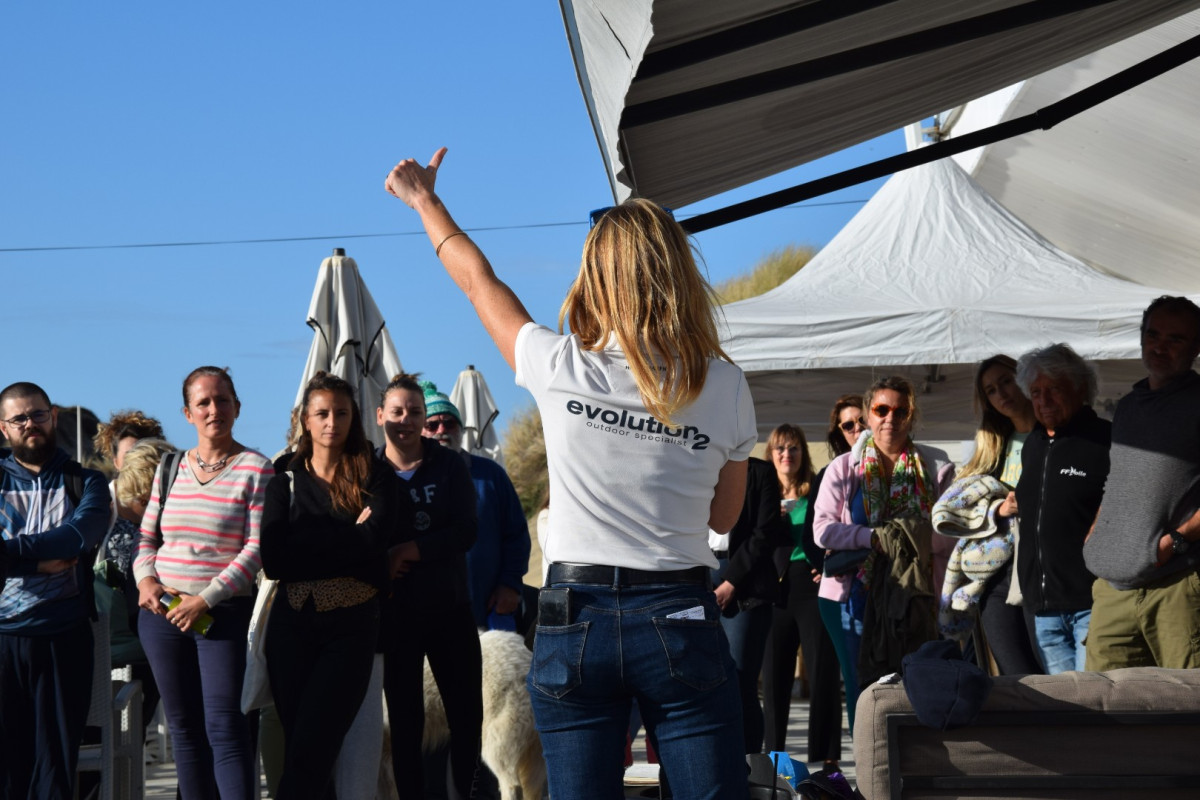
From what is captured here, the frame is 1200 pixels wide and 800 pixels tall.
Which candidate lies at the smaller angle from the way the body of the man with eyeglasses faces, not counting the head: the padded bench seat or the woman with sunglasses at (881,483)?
the padded bench seat

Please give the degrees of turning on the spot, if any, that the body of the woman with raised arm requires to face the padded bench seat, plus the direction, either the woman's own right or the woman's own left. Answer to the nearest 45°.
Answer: approximately 45° to the woman's own right

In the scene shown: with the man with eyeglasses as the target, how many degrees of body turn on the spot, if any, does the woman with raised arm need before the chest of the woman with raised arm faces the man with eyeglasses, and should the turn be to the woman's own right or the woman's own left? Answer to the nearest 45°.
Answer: approximately 45° to the woman's own left

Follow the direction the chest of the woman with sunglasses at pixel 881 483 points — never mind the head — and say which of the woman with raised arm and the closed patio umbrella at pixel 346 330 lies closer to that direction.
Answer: the woman with raised arm

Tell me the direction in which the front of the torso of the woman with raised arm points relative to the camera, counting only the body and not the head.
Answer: away from the camera

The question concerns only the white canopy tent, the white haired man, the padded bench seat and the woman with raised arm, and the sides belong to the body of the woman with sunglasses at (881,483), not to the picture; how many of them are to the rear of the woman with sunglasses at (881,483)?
1

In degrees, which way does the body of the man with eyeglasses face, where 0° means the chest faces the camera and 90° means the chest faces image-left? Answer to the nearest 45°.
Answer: approximately 0°

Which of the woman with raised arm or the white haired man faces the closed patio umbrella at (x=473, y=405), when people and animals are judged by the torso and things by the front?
the woman with raised arm

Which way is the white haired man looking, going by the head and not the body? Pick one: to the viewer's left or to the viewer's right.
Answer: to the viewer's left

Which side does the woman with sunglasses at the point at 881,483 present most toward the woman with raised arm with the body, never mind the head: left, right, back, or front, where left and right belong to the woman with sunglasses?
front

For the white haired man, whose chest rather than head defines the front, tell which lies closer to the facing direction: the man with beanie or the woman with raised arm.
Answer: the woman with raised arm

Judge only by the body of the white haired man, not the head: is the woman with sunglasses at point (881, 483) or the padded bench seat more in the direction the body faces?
the padded bench seat

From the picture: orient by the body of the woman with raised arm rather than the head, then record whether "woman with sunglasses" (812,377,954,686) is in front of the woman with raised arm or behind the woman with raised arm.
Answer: in front

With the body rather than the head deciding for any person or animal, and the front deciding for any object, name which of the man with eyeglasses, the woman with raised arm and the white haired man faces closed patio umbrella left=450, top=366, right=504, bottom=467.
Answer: the woman with raised arm

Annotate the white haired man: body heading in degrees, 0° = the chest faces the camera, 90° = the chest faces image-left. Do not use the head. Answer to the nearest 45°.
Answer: approximately 45°
